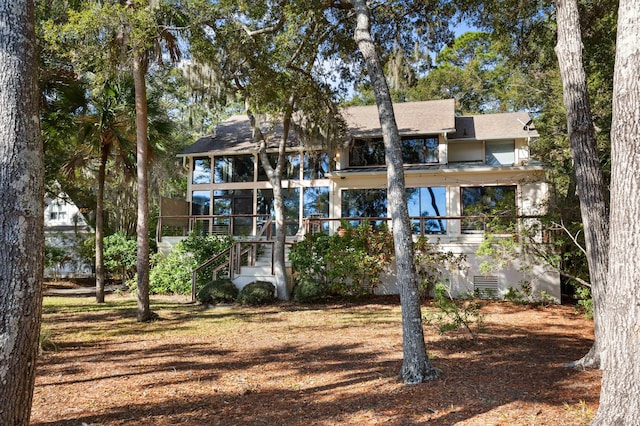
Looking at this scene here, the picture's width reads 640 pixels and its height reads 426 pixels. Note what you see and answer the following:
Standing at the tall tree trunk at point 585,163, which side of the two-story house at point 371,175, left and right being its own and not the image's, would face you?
front

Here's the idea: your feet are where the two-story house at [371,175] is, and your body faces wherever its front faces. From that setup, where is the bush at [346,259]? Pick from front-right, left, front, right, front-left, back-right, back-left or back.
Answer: front

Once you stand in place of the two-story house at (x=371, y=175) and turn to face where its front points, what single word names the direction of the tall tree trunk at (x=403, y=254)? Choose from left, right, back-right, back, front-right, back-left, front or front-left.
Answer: front

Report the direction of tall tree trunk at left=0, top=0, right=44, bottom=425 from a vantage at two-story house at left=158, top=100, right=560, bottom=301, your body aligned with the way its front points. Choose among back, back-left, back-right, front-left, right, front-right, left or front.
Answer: front

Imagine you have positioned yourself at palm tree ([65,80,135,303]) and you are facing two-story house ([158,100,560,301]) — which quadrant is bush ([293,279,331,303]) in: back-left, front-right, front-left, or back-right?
front-right

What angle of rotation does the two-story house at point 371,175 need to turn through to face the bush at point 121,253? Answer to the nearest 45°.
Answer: approximately 90° to its right

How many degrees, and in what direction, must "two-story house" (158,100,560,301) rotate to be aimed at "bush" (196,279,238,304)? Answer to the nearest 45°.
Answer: approximately 45° to its right

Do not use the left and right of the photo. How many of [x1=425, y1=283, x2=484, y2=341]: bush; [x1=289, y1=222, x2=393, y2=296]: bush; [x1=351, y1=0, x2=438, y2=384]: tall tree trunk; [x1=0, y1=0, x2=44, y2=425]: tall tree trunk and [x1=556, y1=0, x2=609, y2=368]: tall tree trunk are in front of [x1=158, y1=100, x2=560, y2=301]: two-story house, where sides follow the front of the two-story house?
5

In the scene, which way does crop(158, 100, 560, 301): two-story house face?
toward the camera

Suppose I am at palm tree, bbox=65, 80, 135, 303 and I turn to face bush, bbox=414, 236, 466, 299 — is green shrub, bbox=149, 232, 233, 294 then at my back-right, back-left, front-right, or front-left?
front-left

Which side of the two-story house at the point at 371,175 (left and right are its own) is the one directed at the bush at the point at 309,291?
front
